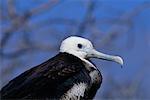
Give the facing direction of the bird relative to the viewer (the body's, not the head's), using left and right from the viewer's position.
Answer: facing to the right of the viewer
